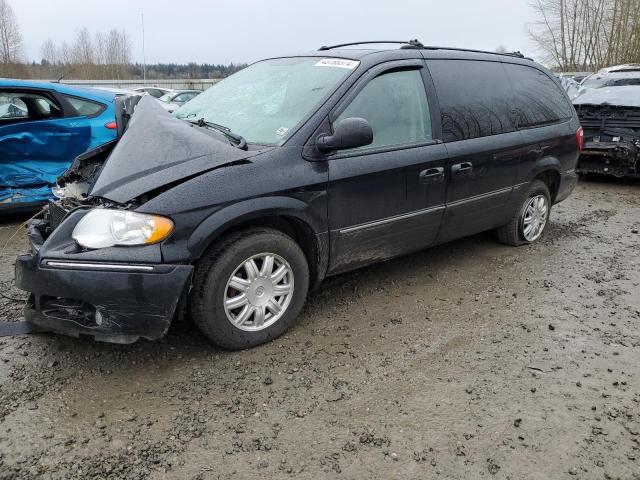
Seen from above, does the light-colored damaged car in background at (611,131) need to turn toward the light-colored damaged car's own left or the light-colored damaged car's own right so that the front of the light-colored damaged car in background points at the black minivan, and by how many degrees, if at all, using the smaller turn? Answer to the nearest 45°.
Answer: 0° — it already faces it

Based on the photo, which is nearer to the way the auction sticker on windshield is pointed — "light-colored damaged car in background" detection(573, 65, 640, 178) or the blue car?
the blue car

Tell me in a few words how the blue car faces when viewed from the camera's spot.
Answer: facing to the left of the viewer

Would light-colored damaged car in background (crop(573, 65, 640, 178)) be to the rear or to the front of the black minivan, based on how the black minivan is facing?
to the rear

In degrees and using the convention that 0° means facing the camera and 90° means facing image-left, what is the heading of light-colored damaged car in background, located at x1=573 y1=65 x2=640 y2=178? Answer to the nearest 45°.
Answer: approximately 0°

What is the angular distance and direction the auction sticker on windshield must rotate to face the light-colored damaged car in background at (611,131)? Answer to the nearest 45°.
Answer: approximately 180°

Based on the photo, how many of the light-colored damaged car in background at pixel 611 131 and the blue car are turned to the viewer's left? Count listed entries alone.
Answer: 1

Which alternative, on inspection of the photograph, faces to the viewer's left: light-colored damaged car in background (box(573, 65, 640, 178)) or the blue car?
the blue car

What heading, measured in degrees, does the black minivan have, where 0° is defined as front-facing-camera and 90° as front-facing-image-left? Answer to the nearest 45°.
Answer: approximately 45°

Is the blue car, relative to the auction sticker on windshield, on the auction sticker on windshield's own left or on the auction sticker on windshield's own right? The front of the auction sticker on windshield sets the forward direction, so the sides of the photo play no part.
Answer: on the auction sticker on windshield's own right

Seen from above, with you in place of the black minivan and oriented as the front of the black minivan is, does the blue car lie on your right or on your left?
on your right

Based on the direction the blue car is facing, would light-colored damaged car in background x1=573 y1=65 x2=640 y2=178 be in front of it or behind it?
behind
